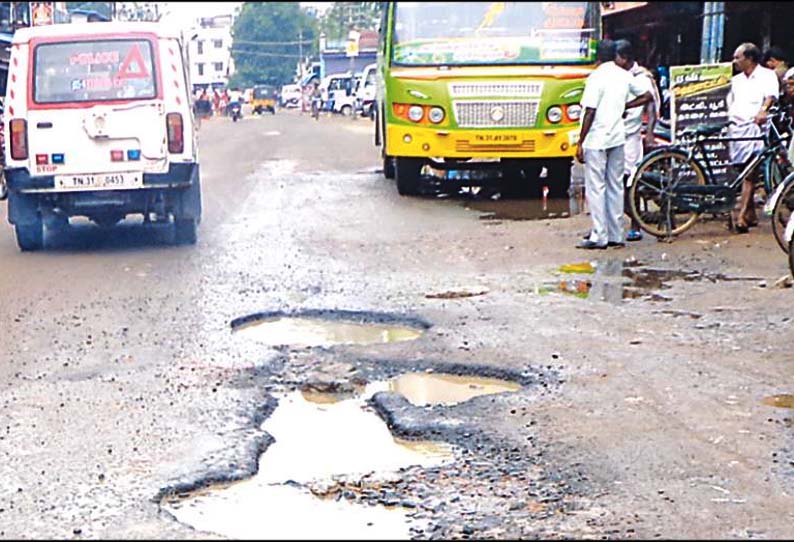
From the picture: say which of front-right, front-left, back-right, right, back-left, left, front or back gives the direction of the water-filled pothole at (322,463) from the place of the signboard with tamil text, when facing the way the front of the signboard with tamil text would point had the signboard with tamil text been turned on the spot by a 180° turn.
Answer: back

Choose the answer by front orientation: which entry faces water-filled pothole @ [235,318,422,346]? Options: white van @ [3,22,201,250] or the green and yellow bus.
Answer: the green and yellow bus

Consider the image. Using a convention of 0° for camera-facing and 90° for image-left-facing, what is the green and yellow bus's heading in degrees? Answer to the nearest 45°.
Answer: approximately 0°

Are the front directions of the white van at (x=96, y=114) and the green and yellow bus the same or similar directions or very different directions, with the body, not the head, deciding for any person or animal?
very different directions

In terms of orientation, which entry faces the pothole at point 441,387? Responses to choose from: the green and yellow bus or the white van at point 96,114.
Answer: the green and yellow bus

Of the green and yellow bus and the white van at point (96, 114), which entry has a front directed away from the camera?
the white van

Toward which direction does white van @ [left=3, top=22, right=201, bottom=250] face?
away from the camera

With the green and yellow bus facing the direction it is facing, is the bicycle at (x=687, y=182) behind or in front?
in front

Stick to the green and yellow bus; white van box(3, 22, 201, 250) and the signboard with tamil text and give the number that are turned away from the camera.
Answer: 1

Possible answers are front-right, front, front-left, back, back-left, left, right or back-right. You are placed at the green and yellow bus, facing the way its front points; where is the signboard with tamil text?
front-left

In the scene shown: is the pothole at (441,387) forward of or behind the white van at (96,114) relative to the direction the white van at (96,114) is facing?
behind

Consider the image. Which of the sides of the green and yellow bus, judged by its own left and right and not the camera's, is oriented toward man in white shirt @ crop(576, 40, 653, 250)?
front

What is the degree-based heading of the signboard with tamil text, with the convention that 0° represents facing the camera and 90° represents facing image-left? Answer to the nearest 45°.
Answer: approximately 0°

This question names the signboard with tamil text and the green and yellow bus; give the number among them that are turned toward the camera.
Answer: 2

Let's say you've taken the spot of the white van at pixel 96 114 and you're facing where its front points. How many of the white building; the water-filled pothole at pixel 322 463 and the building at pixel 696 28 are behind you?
1

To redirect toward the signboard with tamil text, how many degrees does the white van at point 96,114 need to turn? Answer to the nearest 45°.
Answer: approximately 90° to its right
